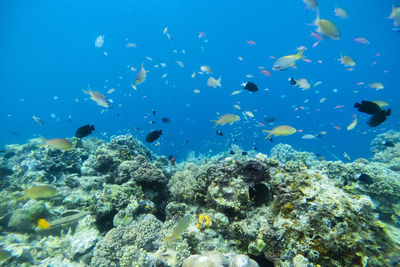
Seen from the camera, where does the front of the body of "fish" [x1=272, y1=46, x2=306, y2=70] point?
to the viewer's left
